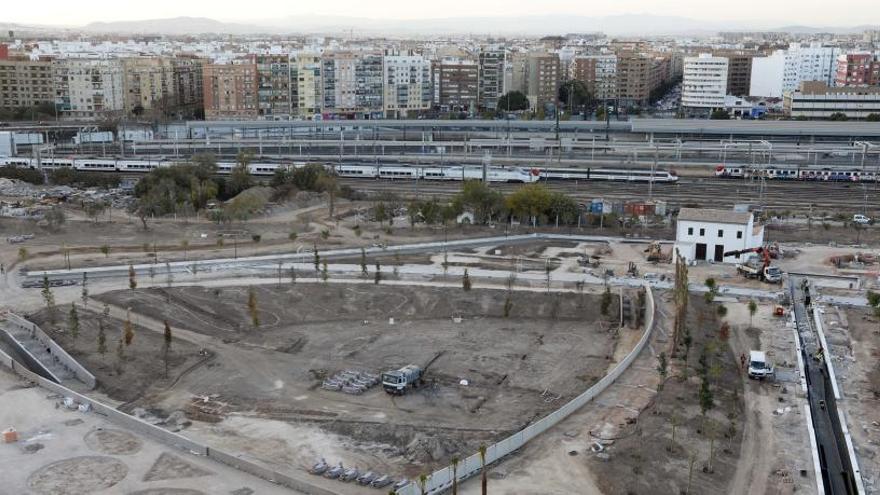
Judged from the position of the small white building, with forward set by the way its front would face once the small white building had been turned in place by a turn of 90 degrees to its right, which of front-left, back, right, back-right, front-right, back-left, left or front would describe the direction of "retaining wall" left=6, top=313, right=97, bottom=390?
front-left

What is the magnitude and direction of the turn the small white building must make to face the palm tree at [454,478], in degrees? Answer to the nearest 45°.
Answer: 0° — it already faces it

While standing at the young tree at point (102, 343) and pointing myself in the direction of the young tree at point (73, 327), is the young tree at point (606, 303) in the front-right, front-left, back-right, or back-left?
back-right

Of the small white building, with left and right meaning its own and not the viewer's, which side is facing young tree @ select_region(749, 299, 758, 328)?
front

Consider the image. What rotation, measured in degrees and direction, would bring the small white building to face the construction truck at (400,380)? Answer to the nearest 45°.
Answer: approximately 45° to its right

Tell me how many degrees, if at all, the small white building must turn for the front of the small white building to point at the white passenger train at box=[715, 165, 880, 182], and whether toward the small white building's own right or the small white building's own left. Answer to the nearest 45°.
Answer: approximately 180°

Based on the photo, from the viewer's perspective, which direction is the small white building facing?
toward the camera
